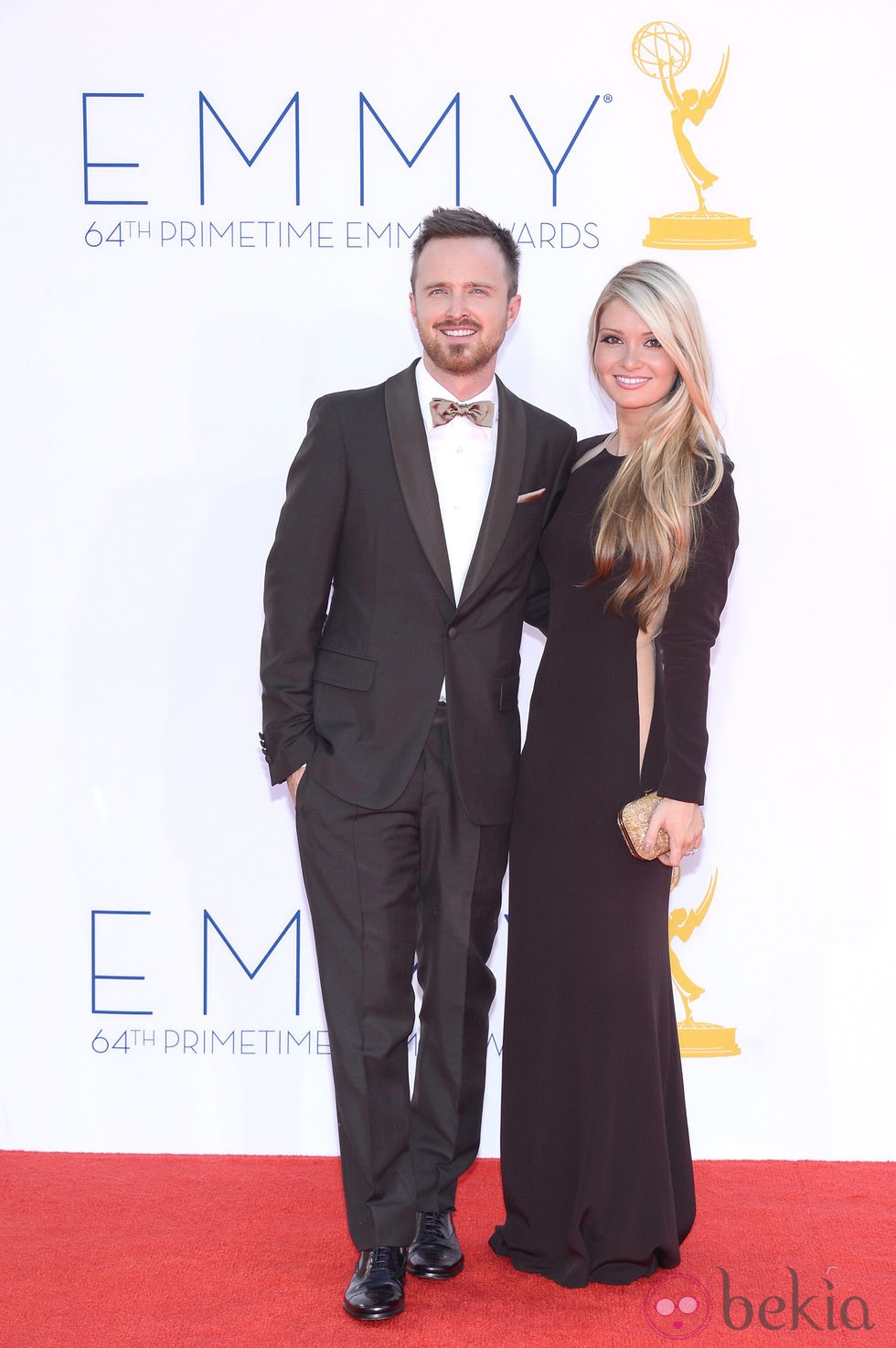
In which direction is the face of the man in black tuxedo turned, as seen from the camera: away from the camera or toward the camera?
toward the camera

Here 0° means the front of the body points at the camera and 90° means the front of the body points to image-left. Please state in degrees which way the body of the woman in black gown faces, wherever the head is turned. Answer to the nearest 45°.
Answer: approximately 45°

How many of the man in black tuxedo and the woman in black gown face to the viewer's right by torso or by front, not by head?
0

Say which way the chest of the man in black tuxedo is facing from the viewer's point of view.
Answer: toward the camera
